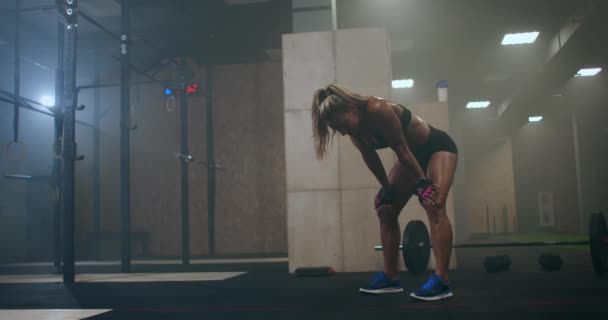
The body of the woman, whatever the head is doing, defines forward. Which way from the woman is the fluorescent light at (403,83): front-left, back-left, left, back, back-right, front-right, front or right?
back-right

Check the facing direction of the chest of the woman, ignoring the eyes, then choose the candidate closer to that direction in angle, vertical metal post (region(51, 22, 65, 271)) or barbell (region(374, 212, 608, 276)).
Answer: the vertical metal post

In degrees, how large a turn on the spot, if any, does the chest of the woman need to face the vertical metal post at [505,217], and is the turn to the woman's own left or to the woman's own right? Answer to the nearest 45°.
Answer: approximately 135° to the woman's own right

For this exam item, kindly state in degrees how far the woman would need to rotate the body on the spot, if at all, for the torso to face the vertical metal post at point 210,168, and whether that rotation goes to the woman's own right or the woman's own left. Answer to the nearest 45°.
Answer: approximately 90° to the woman's own right

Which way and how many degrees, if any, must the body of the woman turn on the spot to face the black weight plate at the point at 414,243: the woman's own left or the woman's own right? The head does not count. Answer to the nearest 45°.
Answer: approximately 135° to the woman's own right

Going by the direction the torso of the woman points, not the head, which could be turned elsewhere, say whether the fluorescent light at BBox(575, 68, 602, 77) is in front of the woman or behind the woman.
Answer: behind

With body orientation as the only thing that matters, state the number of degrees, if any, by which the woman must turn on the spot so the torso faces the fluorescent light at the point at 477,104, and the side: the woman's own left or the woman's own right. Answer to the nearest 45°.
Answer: approximately 135° to the woman's own right

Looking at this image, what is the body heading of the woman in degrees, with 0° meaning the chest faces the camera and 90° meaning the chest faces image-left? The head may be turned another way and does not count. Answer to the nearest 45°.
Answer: approximately 45°
